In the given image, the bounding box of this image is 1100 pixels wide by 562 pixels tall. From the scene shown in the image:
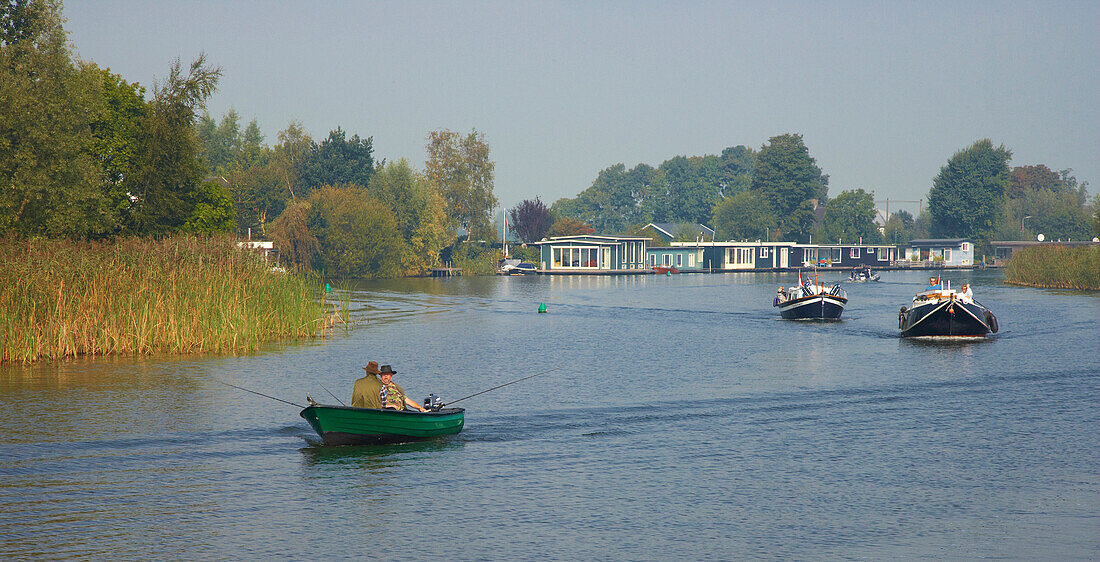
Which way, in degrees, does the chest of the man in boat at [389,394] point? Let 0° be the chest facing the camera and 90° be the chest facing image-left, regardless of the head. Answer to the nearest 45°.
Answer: approximately 45°

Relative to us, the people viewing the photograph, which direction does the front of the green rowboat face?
facing the viewer and to the left of the viewer

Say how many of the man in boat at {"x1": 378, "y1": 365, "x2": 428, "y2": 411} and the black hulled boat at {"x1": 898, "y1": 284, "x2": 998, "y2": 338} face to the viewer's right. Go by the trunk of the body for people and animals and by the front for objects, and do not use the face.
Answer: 0

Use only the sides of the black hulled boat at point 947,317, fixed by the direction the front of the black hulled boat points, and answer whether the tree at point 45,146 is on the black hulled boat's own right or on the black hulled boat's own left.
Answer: on the black hulled boat's own right

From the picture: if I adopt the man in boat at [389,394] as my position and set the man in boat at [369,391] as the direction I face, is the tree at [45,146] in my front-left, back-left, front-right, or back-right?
front-right

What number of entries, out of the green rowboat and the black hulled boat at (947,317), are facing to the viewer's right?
0

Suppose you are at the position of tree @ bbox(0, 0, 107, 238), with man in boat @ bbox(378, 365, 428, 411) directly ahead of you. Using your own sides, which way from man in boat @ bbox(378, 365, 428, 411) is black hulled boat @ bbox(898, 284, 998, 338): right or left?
left

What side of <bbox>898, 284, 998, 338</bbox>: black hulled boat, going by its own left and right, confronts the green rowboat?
front

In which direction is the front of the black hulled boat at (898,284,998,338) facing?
toward the camera

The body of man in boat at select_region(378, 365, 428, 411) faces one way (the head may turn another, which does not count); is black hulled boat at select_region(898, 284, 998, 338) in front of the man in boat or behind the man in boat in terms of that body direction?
behind
